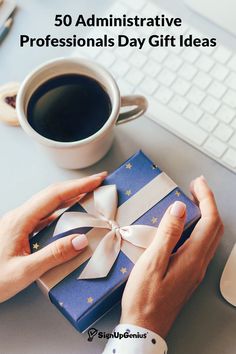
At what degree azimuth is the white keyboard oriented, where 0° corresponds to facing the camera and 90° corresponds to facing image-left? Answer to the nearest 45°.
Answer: approximately 45°
